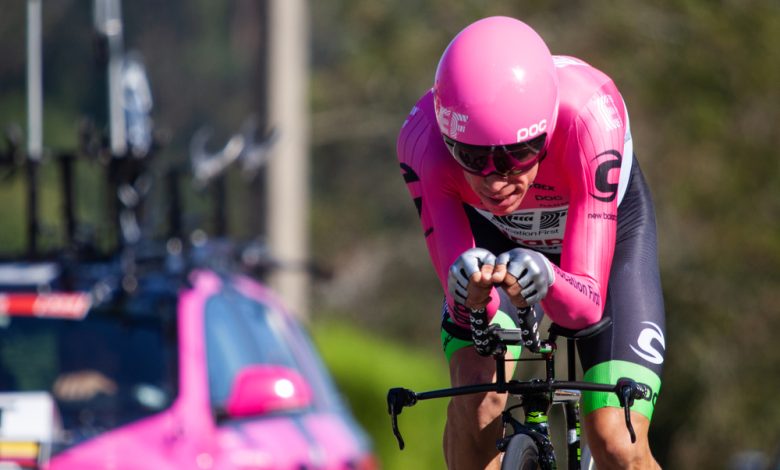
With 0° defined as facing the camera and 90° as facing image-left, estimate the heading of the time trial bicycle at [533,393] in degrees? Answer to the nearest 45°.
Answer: approximately 0°

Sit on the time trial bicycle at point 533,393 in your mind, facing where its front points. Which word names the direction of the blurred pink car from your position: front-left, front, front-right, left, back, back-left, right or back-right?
back-right

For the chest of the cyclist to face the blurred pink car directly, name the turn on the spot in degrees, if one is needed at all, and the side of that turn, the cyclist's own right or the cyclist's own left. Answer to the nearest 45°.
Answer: approximately 135° to the cyclist's own right

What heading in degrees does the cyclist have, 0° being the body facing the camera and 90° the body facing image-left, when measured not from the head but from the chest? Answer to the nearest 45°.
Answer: approximately 0°
